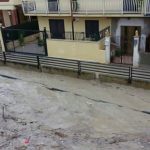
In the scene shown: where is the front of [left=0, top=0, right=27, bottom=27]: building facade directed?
toward the camera

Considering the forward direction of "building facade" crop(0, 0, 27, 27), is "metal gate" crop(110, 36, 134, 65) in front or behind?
in front

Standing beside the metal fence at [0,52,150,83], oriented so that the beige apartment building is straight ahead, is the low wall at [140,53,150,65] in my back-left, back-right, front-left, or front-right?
front-right

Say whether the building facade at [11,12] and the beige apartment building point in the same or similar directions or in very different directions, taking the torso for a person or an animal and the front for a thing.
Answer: same or similar directions

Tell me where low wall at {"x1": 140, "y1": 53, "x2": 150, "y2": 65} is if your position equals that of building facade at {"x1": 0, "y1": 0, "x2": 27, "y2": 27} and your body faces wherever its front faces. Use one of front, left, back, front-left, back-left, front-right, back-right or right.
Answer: front-left

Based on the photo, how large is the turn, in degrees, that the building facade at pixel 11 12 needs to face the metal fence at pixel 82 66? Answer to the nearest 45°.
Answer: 0° — it already faces it

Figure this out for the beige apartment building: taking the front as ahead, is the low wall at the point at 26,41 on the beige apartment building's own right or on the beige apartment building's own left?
on the beige apartment building's own right

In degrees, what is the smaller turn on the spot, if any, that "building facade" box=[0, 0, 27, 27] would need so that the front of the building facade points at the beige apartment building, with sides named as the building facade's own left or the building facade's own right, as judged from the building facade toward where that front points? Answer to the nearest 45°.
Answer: approximately 45° to the building facade's own left

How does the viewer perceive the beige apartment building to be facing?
facing the viewer

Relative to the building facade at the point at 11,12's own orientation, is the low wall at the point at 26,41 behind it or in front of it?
in front

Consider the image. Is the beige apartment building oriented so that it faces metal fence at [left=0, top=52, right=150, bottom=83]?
yes
